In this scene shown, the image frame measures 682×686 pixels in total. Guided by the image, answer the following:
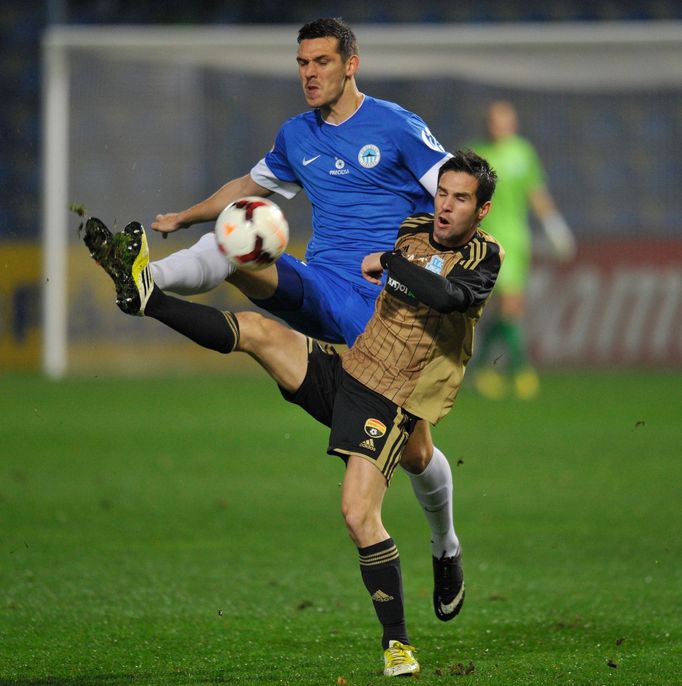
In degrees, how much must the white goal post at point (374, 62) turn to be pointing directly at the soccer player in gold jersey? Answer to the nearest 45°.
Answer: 0° — it already faces them

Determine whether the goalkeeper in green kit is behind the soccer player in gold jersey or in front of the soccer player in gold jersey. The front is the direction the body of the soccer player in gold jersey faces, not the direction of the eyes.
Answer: behind

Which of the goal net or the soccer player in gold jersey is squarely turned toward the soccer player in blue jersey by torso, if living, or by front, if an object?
the goal net

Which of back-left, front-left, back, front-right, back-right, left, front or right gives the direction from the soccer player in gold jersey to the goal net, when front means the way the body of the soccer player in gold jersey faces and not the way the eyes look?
back-right

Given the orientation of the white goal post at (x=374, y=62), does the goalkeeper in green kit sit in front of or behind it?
in front

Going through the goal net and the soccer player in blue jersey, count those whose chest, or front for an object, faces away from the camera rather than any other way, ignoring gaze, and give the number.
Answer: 0

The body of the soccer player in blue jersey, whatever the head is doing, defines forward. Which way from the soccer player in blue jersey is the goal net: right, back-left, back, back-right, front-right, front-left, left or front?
back-right

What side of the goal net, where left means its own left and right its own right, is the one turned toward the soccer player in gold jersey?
front

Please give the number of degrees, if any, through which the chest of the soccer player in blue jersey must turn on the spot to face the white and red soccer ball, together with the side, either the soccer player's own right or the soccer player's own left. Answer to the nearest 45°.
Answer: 0° — they already face it

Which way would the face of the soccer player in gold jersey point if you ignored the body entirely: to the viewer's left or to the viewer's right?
to the viewer's left

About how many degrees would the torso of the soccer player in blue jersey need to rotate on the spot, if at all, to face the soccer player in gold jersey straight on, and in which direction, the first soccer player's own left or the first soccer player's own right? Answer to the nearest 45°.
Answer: approximately 45° to the first soccer player's own left
